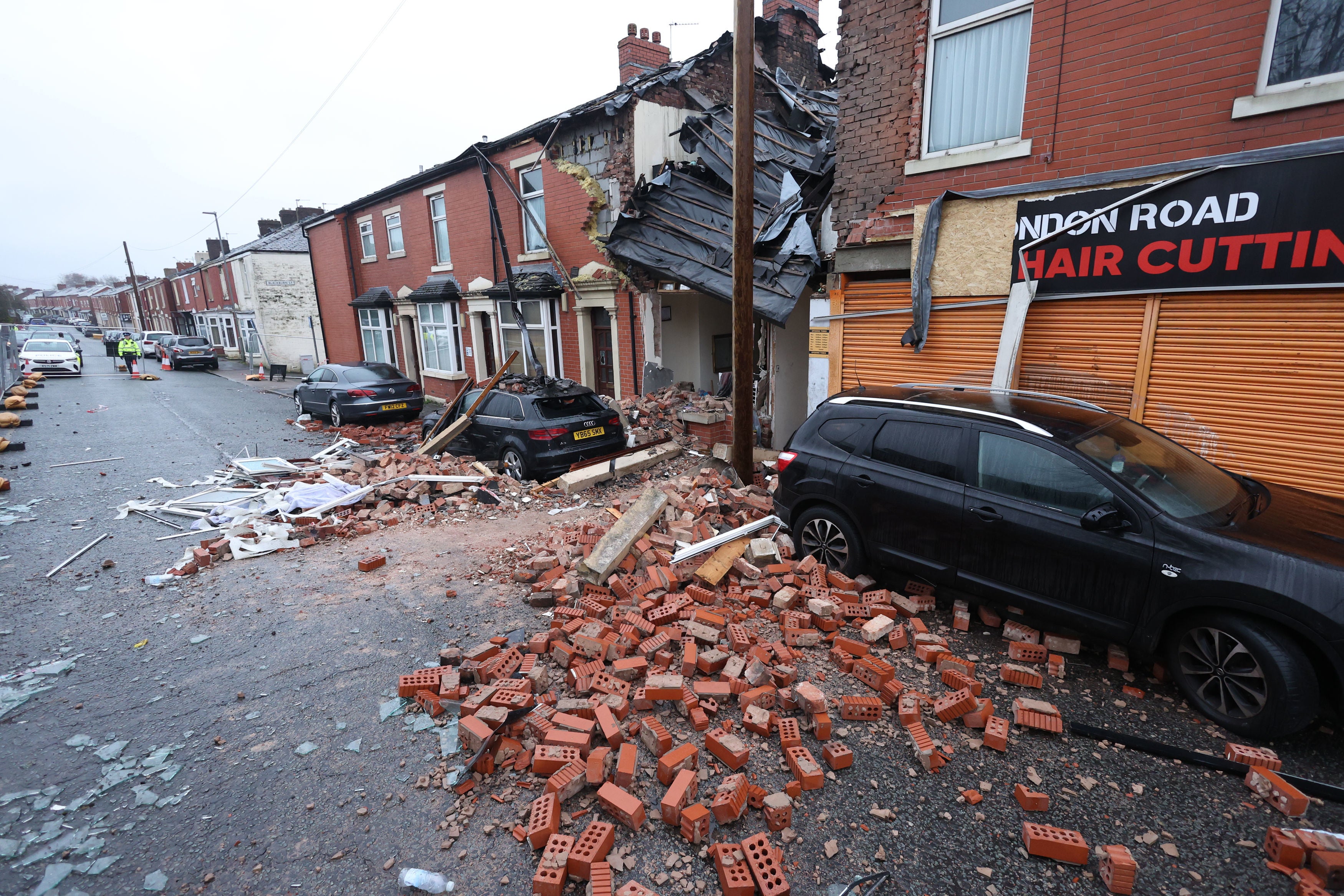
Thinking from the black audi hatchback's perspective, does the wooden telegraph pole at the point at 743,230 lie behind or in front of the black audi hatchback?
behind

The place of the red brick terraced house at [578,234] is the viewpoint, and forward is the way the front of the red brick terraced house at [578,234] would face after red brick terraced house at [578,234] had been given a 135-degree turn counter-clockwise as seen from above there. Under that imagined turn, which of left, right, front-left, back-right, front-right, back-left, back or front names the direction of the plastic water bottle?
right

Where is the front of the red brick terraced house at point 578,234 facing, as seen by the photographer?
facing the viewer and to the left of the viewer

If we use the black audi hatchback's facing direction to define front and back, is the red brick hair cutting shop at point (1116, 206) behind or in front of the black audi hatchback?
behind

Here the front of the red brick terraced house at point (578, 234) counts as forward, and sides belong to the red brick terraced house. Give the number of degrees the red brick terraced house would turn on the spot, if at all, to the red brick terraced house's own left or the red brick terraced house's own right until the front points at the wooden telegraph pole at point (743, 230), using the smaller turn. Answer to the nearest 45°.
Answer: approximately 45° to the red brick terraced house's own left

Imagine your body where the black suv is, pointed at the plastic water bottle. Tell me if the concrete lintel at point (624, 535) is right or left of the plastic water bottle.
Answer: right

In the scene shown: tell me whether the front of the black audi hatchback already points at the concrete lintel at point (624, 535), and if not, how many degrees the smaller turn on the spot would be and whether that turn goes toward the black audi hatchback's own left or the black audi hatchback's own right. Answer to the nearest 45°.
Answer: approximately 135° to the black audi hatchback's own left

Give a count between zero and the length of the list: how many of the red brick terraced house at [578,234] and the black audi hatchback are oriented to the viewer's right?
0

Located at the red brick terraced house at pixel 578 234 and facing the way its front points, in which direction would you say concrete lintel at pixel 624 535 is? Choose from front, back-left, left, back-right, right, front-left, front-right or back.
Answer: front-left

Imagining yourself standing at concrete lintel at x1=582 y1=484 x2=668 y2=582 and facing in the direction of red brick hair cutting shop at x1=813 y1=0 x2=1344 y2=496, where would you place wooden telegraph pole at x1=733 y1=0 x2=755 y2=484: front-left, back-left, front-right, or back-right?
front-left

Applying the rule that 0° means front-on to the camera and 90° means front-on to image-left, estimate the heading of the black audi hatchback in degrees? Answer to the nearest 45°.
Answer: approximately 135°

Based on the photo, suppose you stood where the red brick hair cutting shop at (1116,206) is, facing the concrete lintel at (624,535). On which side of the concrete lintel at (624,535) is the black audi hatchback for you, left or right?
right

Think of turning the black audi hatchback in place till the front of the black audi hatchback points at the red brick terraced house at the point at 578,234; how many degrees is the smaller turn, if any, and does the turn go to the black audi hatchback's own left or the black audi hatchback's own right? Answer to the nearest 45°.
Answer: approximately 45° to the black audi hatchback's own right

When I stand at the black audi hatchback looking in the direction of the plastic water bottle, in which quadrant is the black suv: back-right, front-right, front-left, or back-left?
front-left

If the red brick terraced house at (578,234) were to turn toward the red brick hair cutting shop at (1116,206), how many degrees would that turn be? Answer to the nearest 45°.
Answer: approximately 90° to its left

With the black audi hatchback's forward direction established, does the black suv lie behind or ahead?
behind
